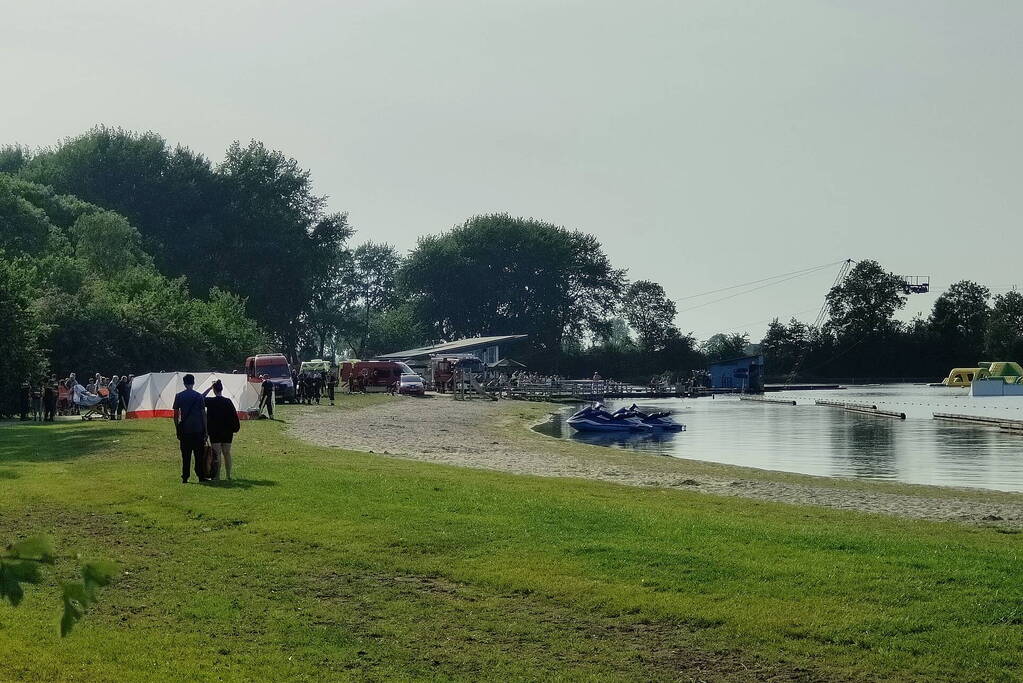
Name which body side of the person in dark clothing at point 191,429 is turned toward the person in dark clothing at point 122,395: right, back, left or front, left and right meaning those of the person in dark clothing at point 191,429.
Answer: front

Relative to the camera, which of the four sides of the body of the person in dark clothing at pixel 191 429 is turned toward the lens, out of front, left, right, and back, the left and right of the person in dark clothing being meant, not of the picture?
back

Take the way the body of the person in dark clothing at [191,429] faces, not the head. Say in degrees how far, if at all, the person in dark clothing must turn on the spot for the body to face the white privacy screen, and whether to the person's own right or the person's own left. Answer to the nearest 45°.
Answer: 0° — they already face it

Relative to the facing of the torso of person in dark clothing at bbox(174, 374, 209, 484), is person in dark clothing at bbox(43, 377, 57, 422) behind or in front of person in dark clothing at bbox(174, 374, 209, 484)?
in front

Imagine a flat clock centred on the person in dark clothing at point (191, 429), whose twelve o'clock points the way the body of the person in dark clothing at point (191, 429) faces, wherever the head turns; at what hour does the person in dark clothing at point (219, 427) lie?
the person in dark clothing at point (219, 427) is roughly at 3 o'clock from the person in dark clothing at point (191, 429).

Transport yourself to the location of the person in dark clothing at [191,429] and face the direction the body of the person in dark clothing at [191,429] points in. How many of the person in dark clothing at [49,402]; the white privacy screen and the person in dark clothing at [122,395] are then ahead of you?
3

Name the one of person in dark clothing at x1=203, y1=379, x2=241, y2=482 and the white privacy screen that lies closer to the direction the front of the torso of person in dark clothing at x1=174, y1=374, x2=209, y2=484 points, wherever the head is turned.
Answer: the white privacy screen
